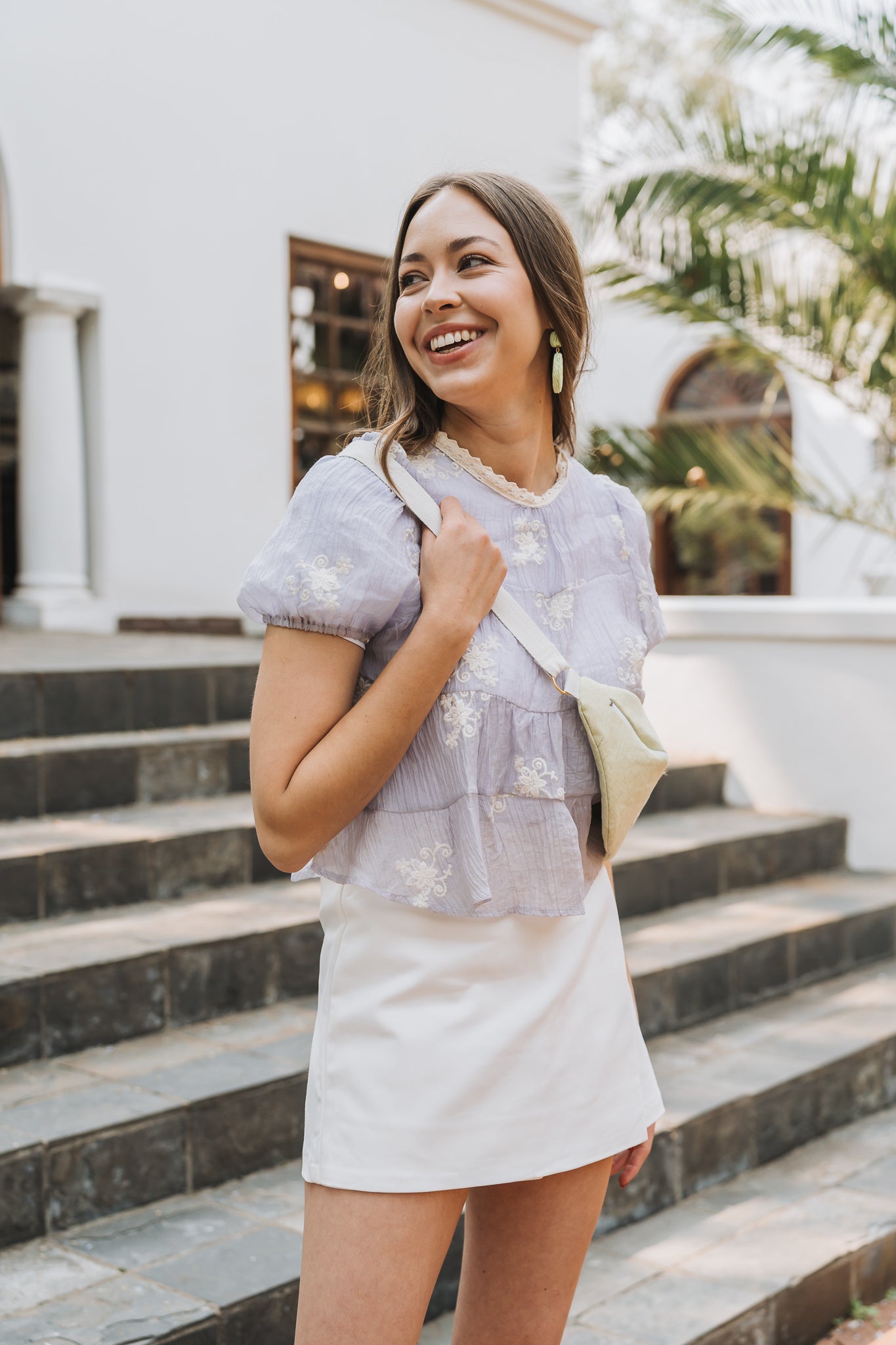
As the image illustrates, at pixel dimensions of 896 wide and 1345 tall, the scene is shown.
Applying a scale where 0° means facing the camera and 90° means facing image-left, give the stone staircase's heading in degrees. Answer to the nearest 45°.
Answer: approximately 315°

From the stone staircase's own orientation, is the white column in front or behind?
behind

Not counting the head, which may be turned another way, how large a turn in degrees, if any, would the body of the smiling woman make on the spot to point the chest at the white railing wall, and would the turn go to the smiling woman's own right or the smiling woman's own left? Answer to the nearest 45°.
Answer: approximately 135° to the smiling woman's own left

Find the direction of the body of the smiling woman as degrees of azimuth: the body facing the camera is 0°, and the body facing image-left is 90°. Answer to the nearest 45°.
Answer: approximately 315°

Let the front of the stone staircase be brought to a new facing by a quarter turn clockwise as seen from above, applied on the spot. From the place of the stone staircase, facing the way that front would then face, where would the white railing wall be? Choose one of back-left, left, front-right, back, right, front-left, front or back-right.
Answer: back
